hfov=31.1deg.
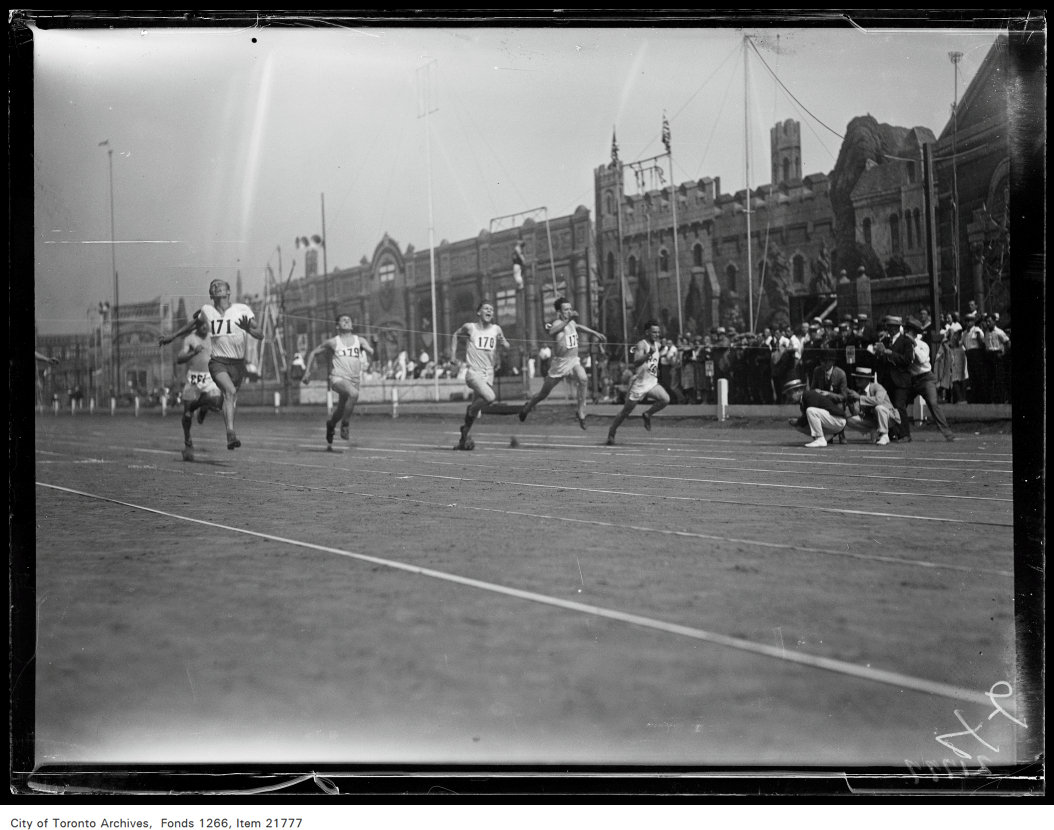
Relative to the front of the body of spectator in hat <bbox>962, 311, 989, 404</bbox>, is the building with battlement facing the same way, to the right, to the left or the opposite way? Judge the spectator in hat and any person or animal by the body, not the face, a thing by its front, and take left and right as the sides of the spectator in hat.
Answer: the same way

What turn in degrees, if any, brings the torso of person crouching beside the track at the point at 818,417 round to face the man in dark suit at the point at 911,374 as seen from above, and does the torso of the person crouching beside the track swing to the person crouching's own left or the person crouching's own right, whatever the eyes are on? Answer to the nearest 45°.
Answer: approximately 135° to the person crouching's own left

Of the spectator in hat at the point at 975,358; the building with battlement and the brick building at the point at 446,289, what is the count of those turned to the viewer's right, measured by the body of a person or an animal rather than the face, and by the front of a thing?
0

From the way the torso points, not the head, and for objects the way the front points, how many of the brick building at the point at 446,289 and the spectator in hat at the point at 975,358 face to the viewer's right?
0

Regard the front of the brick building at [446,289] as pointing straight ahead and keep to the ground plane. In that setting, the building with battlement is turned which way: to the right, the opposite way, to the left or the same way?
the same way

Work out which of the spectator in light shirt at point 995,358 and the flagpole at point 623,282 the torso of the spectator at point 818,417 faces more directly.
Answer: the flagpole

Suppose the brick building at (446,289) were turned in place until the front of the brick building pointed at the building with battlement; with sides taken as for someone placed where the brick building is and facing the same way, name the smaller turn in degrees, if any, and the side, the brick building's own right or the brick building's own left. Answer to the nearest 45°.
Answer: approximately 135° to the brick building's own left

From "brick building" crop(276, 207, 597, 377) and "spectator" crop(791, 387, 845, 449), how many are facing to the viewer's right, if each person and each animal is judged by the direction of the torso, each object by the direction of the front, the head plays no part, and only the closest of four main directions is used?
0

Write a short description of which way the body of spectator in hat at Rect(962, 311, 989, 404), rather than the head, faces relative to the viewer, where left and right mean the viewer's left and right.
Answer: facing the viewer and to the left of the viewer

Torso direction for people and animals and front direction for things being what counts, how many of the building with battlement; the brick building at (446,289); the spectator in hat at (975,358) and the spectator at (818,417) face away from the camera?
0

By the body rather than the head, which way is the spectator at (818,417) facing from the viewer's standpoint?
to the viewer's left
